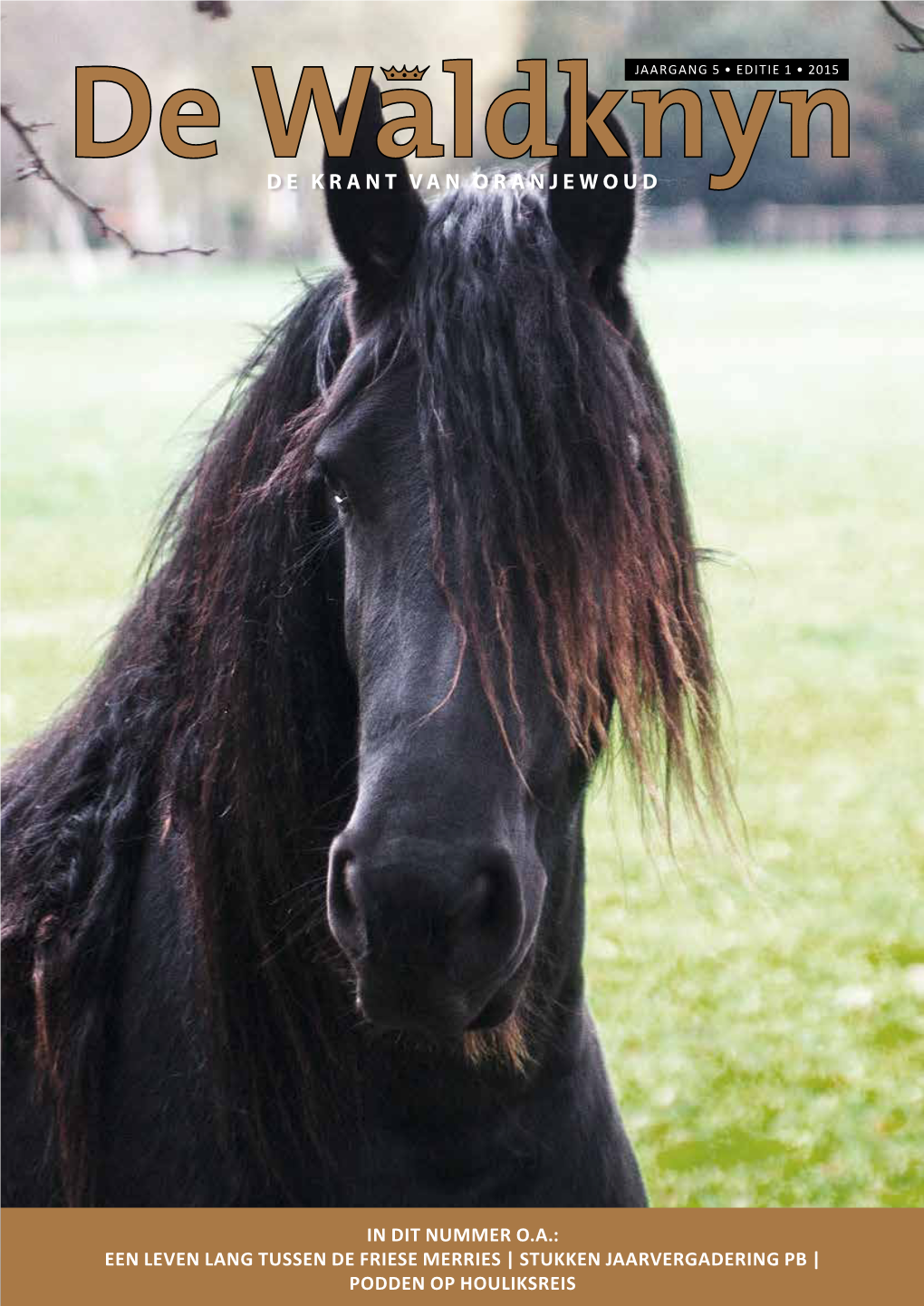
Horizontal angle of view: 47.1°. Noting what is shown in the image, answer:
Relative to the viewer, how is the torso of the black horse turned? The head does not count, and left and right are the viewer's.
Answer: facing the viewer and to the right of the viewer
